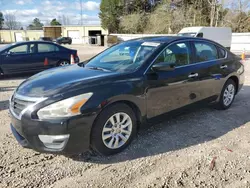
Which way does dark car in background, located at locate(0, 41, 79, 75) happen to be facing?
to the viewer's left

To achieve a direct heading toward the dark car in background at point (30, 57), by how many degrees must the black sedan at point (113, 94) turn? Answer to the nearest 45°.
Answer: approximately 90° to its right

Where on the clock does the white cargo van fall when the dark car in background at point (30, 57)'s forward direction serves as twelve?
The white cargo van is roughly at 5 o'clock from the dark car in background.

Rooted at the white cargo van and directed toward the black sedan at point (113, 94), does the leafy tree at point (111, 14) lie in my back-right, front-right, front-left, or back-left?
back-right

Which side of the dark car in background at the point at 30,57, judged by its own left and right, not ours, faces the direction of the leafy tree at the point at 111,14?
right

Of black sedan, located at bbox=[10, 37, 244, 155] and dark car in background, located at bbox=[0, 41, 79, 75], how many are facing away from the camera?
0

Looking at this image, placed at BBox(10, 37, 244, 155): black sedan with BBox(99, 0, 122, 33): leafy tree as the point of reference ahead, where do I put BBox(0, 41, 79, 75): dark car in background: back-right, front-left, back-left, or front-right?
front-left

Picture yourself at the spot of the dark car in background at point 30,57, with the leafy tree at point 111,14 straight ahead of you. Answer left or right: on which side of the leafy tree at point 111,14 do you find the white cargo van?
right

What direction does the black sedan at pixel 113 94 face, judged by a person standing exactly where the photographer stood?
facing the viewer and to the left of the viewer

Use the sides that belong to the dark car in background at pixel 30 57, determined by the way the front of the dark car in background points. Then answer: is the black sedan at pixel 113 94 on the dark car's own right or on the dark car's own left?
on the dark car's own left

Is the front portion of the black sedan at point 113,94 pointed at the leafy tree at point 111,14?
no

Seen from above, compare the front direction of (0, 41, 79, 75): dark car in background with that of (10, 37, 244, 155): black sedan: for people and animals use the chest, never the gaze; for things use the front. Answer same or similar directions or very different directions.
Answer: same or similar directions
